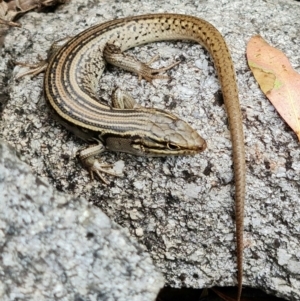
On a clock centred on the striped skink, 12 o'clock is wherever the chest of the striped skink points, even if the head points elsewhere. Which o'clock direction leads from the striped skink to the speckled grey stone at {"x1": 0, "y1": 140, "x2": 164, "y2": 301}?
The speckled grey stone is roughly at 3 o'clock from the striped skink.

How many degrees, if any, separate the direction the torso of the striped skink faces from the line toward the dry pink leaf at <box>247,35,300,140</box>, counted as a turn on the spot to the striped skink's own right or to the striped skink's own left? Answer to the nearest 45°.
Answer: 0° — it already faces it

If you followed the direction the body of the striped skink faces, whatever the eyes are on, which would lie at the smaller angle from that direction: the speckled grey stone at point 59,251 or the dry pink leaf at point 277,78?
the dry pink leaf

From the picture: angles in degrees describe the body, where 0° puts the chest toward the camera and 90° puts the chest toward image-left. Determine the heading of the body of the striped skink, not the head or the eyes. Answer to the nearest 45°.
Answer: approximately 270°
